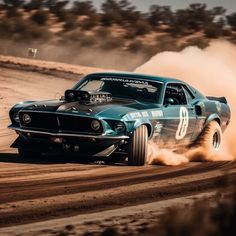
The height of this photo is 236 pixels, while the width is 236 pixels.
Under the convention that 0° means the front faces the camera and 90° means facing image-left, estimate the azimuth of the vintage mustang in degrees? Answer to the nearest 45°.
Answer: approximately 45°
